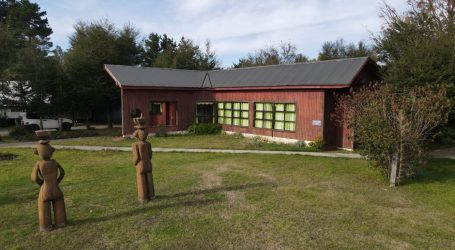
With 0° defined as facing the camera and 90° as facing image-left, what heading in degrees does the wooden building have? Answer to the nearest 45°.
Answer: approximately 0°

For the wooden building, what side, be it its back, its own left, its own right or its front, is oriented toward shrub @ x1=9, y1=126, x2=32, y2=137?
right

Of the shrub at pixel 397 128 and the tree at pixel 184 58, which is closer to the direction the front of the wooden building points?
the shrub

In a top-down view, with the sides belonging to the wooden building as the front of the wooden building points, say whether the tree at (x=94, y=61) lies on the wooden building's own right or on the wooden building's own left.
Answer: on the wooden building's own right

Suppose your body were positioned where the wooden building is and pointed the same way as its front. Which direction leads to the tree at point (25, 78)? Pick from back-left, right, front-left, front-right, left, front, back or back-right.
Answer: right

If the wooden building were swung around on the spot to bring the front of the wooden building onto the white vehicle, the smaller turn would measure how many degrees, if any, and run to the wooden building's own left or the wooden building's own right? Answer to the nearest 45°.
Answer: approximately 90° to the wooden building's own right

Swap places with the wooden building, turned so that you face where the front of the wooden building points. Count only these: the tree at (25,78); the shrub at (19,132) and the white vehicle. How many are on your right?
3

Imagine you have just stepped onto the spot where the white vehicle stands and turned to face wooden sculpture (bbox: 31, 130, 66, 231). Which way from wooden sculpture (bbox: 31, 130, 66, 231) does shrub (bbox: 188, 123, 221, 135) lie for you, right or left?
left

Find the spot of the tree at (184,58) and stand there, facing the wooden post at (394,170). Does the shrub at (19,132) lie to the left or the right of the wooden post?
right
